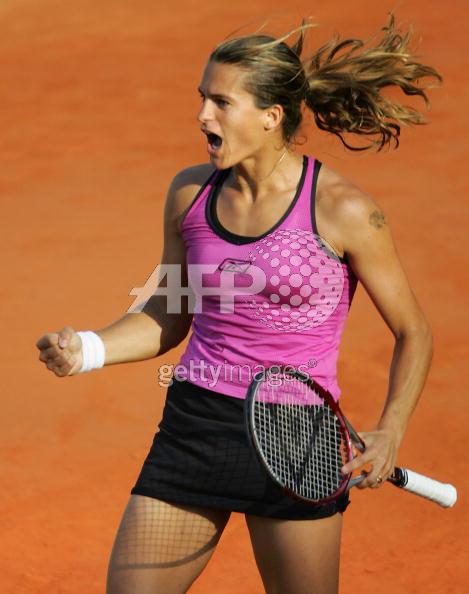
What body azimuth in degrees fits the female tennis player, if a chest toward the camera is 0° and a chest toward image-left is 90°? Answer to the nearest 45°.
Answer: approximately 45°

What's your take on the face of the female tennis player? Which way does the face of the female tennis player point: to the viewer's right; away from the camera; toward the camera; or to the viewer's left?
to the viewer's left
